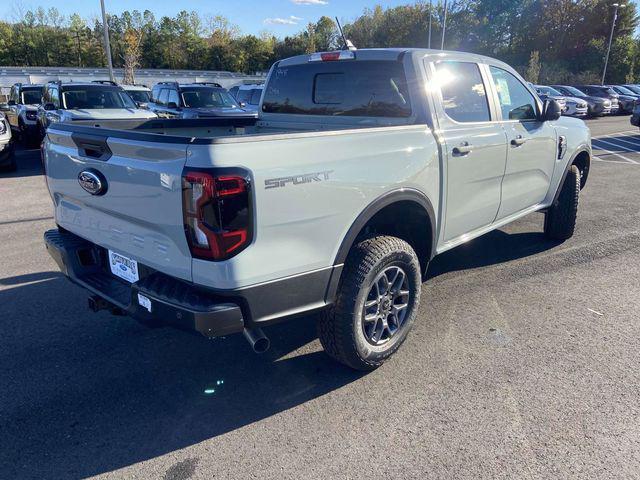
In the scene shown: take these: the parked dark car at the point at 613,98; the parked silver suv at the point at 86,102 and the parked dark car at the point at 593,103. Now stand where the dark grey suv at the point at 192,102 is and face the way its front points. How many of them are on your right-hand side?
1

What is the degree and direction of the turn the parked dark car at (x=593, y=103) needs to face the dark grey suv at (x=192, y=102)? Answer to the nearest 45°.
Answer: approximately 90° to its right

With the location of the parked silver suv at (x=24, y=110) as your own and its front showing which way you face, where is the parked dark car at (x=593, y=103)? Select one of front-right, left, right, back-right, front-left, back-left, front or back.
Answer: front-left

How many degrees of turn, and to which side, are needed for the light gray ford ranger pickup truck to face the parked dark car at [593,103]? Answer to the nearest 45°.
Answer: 0° — it already faces it

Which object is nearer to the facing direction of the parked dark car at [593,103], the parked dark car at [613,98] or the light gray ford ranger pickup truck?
the light gray ford ranger pickup truck

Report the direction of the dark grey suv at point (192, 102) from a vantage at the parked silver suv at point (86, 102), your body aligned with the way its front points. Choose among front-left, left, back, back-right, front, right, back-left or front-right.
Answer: left

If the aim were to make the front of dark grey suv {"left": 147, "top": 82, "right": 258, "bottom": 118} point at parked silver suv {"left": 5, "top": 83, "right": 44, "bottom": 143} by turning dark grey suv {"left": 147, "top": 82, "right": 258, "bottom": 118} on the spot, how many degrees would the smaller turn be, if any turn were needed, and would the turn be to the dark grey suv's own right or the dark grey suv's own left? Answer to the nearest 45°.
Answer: approximately 135° to the dark grey suv's own right

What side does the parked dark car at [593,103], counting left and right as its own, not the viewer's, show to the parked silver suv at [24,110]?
right

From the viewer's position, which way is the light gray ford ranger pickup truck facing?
facing away from the viewer and to the right of the viewer

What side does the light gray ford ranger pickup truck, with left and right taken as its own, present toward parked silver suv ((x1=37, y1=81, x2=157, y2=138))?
left

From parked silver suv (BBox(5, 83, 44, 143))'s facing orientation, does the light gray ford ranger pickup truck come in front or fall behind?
in front
